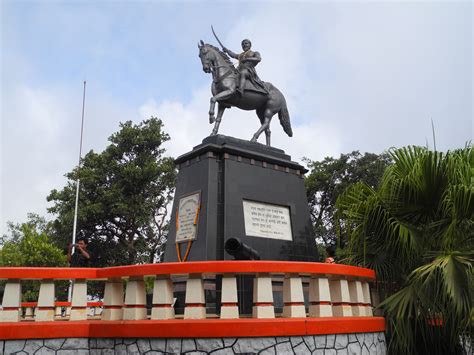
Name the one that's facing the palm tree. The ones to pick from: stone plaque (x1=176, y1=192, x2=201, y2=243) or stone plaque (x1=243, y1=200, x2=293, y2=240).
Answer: stone plaque (x1=243, y1=200, x2=293, y2=240)

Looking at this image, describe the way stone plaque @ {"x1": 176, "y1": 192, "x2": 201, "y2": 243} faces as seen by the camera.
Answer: facing the viewer and to the left of the viewer

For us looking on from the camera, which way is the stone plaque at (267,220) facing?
facing the viewer and to the right of the viewer

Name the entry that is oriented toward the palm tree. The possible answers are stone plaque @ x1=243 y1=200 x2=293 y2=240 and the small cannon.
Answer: the stone plaque

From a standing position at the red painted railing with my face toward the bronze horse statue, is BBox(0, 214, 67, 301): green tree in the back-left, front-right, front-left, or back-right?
front-left

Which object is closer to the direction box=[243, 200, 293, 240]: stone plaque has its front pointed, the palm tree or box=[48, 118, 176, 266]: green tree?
the palm tree

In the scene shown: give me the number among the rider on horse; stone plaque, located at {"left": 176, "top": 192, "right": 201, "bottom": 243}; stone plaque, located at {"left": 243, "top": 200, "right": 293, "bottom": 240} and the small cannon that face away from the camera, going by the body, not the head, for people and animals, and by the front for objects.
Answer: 0

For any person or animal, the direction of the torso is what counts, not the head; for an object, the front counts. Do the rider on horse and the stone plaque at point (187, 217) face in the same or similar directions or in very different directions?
same or similar directions

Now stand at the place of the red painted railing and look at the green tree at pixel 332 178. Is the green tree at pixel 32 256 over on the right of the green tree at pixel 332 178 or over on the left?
left

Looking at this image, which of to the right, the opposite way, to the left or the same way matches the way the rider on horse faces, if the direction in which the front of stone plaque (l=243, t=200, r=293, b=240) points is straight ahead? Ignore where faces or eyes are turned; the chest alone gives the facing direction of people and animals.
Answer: to the right

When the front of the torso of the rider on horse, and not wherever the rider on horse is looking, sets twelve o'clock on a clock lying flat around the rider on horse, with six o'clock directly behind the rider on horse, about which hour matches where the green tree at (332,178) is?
The green tree is roughly at 5 o'clock from the rider on horse.

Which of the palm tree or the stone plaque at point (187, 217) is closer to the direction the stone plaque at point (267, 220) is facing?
the palm tree

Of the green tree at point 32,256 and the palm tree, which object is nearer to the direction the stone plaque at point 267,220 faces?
the palm tree
